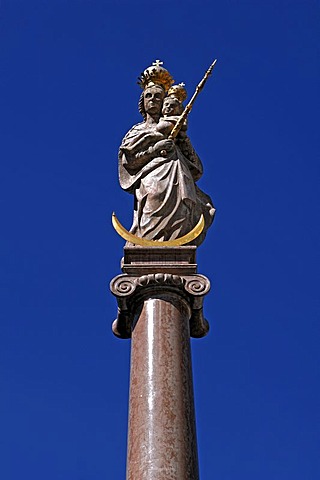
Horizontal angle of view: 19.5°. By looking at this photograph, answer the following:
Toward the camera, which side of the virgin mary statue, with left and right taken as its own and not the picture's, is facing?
front
